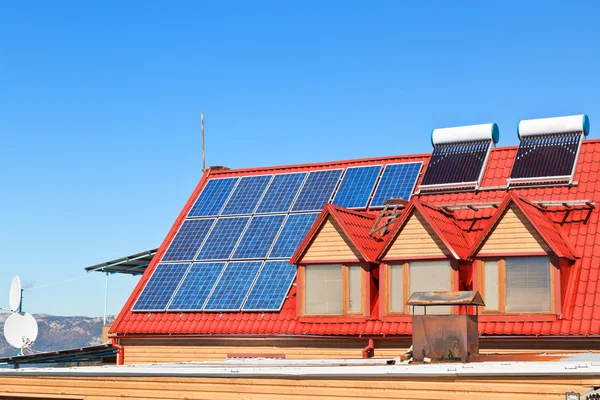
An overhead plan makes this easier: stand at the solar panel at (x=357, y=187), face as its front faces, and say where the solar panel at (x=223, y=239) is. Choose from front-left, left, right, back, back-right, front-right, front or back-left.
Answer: front-right

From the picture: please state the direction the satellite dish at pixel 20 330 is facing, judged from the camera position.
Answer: facing the viewer

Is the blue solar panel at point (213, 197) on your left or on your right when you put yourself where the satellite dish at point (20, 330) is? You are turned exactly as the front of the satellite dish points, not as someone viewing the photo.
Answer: on your left

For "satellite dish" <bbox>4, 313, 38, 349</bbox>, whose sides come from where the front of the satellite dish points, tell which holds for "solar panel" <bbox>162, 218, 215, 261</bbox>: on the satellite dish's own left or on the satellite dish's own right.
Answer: on the satellite dish's own left

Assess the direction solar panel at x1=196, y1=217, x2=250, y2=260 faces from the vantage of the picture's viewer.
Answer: facing the viewer and to the left of the viewer

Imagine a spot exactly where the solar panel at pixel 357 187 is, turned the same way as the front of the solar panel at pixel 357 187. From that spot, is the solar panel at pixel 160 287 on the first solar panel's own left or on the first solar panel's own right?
on the first solar panel's own right

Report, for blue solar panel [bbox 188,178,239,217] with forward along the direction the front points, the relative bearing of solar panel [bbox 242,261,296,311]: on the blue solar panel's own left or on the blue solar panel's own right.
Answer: on the blue solar panel's own left

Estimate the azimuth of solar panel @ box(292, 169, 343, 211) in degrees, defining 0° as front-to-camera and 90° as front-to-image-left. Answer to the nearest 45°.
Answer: approximately 45°

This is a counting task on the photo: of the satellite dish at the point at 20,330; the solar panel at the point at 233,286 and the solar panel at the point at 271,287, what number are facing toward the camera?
3

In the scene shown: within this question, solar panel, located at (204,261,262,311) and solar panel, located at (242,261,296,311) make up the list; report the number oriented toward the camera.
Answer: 2

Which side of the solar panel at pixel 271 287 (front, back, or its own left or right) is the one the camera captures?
front
